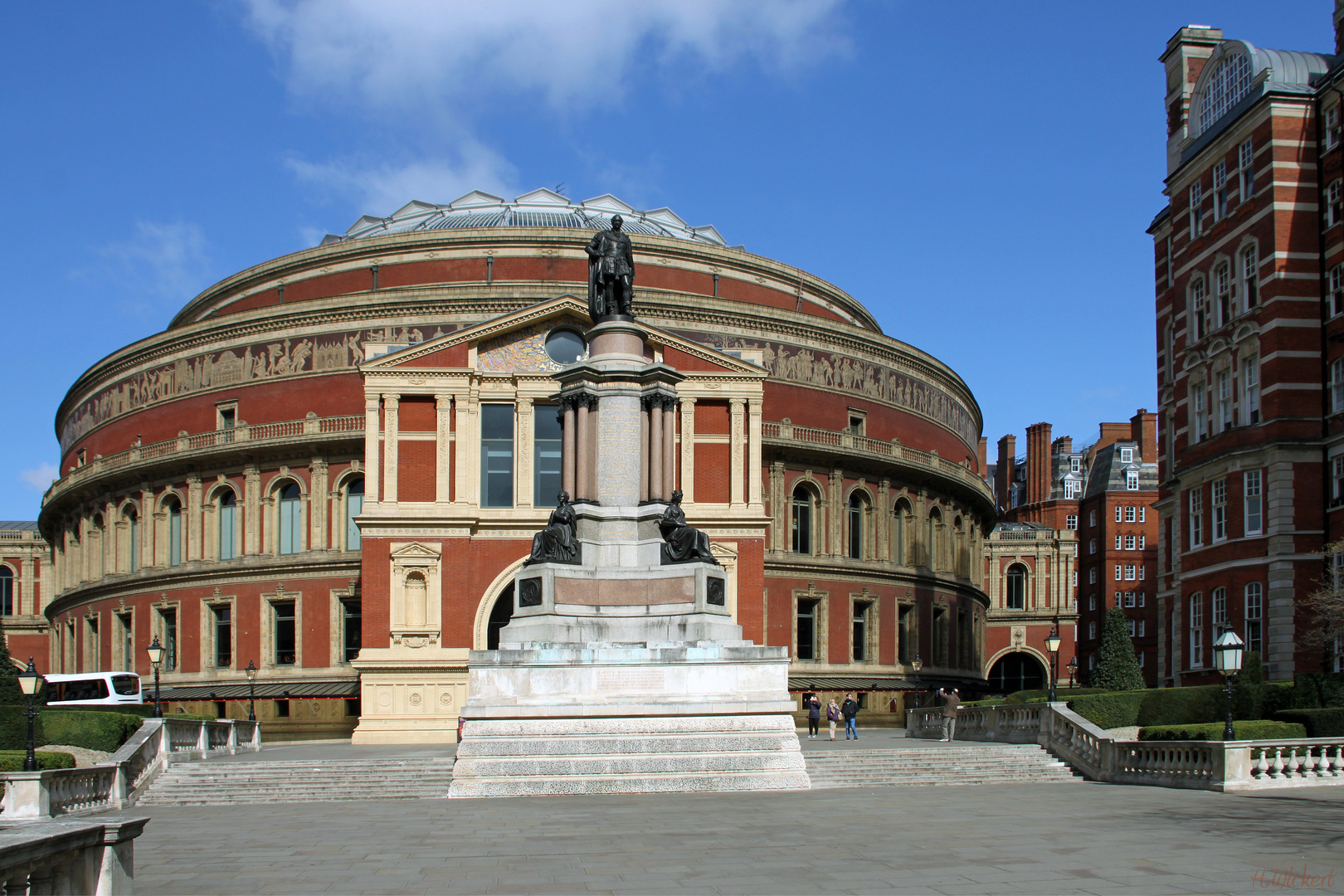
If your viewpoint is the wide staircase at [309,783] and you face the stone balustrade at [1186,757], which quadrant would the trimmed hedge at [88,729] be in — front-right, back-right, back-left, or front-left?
back-left

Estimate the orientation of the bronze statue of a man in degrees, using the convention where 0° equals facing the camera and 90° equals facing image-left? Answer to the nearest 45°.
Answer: approximately 0°

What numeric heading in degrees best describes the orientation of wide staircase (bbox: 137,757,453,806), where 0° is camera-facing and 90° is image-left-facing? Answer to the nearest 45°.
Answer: approximately 0°

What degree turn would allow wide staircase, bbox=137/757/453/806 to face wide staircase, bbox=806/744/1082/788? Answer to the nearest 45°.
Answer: approximately 90° to its left
